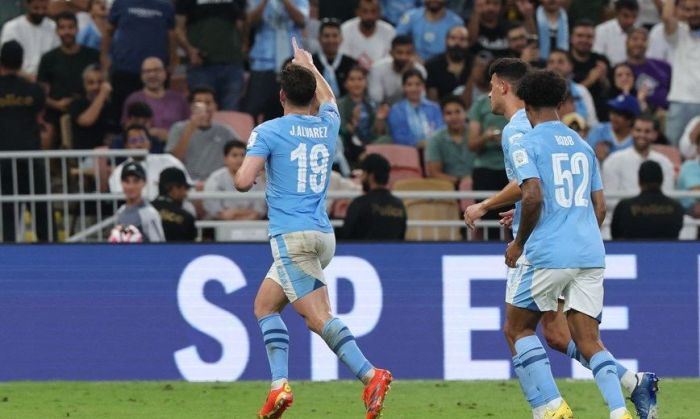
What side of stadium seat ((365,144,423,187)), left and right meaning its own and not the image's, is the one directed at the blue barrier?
front

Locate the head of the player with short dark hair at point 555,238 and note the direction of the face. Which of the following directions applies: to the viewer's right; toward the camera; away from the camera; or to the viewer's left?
away from the camera

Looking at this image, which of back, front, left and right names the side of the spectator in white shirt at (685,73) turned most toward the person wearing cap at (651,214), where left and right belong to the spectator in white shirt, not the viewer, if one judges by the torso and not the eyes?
front

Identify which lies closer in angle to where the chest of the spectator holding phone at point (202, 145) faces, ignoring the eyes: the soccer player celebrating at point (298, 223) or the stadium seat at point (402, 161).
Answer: the soccer player celebrating

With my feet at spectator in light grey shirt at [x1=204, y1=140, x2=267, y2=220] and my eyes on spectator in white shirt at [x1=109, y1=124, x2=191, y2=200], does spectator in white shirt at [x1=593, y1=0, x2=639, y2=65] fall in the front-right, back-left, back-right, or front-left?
back-right

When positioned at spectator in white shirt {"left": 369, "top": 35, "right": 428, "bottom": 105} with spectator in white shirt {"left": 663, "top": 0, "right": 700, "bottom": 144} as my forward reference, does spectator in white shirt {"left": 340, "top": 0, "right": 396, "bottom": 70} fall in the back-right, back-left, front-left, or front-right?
back-left

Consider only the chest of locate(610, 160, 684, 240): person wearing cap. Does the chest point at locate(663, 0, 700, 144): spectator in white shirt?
yes

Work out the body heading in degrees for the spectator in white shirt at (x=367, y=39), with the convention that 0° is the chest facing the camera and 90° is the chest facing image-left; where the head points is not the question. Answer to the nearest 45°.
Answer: approximately 0°

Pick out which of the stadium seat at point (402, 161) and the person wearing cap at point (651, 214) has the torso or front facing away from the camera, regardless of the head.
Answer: the person wearing cap

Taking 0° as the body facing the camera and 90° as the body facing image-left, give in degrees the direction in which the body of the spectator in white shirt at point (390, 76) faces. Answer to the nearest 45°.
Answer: approximately 315°

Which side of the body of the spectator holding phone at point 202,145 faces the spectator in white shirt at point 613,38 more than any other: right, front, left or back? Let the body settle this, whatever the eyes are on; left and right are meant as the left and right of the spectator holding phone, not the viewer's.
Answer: left

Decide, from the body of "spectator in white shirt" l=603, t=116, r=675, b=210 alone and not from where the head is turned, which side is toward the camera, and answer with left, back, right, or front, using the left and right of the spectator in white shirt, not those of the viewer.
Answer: front
